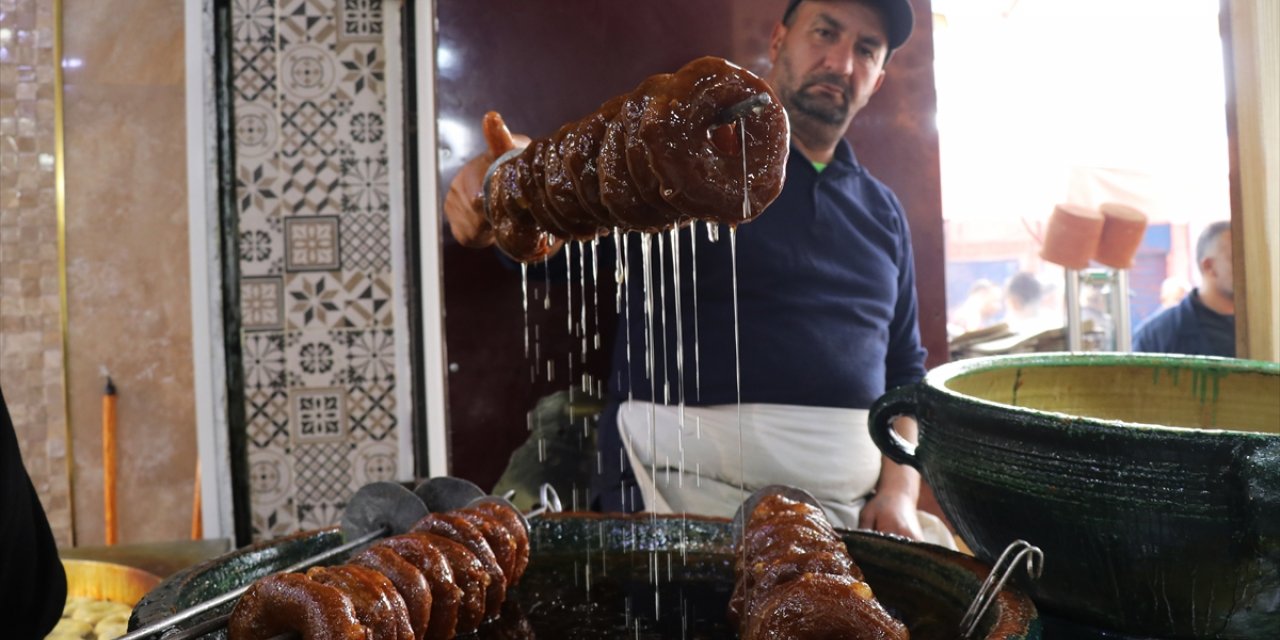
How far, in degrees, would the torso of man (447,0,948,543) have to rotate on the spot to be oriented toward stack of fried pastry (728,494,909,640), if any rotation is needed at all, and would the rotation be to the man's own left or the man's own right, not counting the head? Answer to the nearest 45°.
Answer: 0° — they already face it

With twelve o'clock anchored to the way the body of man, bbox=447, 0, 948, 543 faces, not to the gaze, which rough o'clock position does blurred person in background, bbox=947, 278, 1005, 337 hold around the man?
The blurred person in background is roughly at 7 o'clock from the man.

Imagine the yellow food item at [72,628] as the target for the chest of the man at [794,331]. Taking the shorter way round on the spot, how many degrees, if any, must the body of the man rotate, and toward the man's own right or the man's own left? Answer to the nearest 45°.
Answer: approximately 45° to the man's own right

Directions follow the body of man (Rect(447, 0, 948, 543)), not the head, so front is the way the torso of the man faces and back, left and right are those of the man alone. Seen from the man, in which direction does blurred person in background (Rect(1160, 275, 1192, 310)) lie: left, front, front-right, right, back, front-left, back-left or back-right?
back-left

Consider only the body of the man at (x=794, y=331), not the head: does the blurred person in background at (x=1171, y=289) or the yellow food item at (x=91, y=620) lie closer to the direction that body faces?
the yellow food item

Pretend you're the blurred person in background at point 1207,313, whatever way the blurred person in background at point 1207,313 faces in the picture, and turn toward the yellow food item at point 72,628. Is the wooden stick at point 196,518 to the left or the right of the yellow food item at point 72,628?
right

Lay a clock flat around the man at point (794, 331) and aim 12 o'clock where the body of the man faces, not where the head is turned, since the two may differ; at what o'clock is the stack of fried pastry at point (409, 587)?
The stack of fried pastry is roughly at 1 o'clock from the man.

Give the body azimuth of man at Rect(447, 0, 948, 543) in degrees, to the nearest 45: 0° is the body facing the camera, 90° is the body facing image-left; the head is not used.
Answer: approximately 0°

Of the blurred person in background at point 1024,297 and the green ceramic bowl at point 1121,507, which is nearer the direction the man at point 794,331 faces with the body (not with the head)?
the green ceramic bowl

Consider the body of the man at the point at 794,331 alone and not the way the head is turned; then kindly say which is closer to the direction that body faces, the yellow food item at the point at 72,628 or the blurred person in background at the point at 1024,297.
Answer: the yellow food item

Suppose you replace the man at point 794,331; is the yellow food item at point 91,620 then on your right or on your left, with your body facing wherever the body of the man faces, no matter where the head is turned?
on your right
